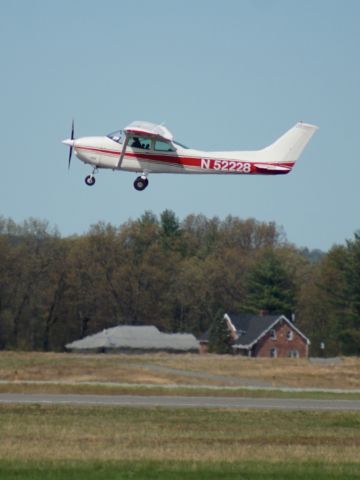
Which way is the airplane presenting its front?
to the viewer's left
